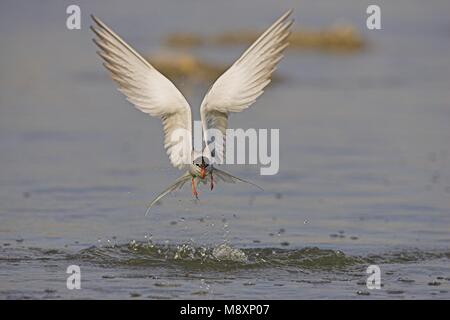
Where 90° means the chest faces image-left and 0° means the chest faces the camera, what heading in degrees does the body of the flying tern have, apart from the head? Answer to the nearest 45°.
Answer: approximately 0°
